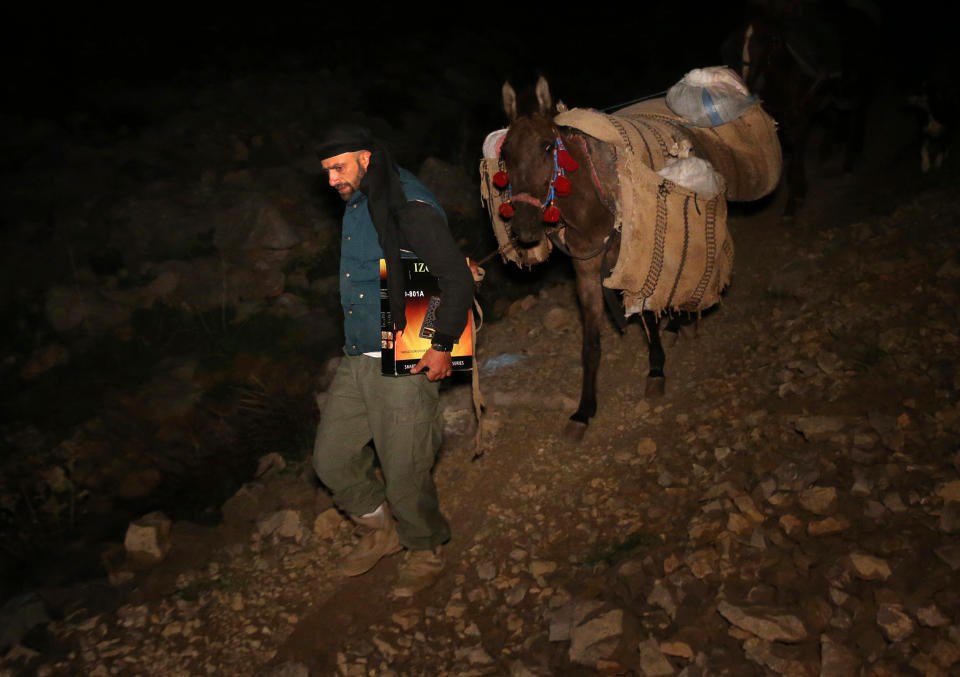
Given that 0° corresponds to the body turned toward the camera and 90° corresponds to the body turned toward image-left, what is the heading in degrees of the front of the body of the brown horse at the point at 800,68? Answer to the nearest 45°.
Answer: approximately 45°

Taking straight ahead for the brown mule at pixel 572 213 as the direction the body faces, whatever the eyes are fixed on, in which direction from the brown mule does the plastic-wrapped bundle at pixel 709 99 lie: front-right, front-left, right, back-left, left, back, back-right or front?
back

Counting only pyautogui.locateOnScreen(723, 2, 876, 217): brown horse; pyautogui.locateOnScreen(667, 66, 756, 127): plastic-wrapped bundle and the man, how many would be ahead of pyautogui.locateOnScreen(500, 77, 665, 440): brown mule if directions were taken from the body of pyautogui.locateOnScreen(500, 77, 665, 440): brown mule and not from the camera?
1

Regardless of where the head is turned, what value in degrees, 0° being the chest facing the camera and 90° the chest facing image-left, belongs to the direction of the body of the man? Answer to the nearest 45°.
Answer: approximately 45°

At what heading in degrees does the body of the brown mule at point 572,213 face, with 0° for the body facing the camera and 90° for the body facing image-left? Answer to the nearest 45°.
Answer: approximately 45°

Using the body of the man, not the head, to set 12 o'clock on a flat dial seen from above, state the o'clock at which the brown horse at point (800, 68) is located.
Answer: The brown horse is roughly at 6 o'clock from the man.

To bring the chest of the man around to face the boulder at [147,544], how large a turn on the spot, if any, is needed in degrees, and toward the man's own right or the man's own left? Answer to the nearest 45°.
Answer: approximately 90° to the man's own right

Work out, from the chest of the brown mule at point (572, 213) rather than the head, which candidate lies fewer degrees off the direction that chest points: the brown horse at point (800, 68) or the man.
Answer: the man
